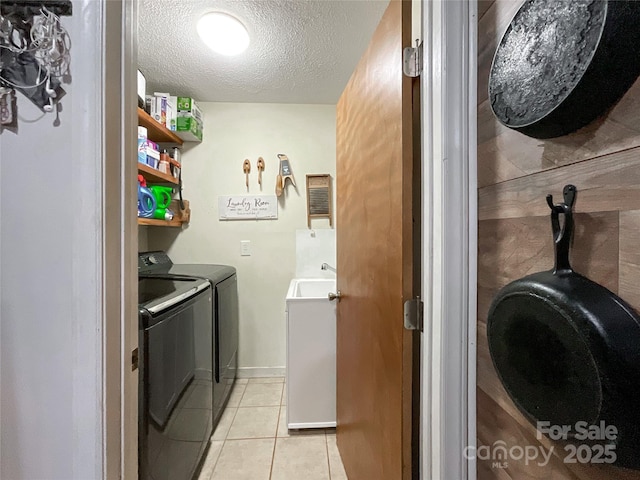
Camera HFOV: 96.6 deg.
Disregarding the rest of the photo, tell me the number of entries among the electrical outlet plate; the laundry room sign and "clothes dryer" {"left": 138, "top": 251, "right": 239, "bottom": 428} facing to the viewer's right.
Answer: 1

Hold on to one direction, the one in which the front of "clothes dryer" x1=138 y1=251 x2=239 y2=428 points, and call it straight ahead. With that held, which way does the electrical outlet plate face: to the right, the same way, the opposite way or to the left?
to the right

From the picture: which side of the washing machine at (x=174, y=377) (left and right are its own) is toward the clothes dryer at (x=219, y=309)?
left

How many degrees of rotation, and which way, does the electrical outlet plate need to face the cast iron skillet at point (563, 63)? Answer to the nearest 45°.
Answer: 0° — it already faces it

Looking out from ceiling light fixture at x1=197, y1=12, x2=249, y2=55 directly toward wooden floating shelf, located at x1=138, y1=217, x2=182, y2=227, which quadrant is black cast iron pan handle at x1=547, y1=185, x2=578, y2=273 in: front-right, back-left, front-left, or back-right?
back-left

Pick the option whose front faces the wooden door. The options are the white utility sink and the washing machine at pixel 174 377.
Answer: the washing machine

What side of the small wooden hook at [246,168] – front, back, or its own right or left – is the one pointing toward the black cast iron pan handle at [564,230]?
front

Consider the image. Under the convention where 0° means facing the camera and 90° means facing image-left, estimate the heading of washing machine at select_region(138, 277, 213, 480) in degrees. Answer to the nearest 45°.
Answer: approximately 315°

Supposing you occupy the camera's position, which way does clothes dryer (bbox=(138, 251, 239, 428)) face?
facing to the right of the viewer

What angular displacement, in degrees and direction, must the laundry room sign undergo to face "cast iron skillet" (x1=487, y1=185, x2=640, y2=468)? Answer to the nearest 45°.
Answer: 0° — it already faces it

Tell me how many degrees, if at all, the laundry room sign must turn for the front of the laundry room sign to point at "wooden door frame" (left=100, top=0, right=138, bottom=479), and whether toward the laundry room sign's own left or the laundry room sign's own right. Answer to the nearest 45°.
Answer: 0° — it already faces it

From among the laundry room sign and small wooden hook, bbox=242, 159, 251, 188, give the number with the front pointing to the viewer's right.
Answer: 0
